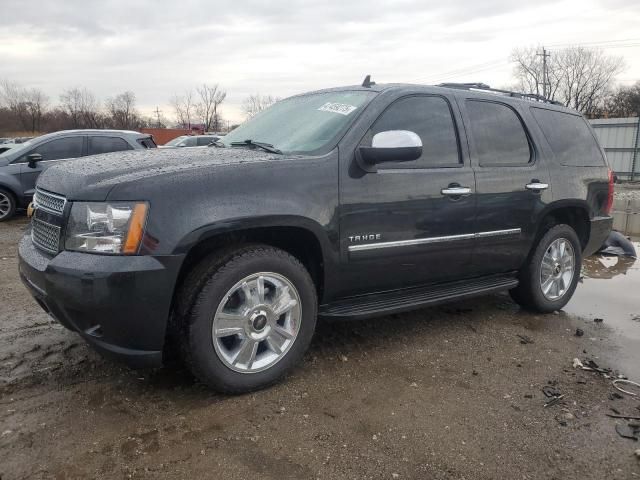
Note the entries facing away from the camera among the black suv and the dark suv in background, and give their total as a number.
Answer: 0

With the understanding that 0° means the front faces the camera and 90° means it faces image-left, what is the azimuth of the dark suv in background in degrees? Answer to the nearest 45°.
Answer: approximately 90°

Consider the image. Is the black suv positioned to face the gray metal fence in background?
no

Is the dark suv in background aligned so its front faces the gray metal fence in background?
no

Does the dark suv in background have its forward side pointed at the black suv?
no

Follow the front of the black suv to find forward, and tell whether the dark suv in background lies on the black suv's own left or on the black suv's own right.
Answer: on the black suv's own right

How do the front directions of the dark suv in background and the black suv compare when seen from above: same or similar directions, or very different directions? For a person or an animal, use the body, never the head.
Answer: same or similar directions

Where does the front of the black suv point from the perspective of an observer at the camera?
facing the viewer and to the left of the viewer
